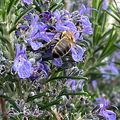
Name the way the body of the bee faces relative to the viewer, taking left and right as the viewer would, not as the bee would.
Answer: facing away from the viewer and to the right of the viewer
